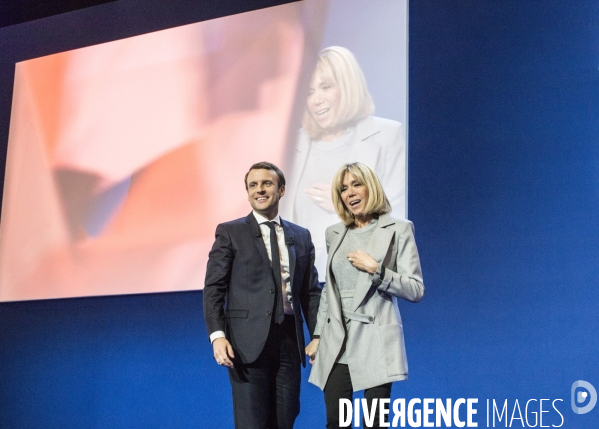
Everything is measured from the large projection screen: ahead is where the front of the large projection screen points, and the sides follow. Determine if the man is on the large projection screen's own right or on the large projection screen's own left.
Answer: on the large projection screen's own left

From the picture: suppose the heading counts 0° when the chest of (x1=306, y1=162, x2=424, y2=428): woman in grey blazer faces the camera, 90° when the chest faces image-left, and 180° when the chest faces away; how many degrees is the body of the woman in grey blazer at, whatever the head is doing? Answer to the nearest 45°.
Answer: approximately 45°

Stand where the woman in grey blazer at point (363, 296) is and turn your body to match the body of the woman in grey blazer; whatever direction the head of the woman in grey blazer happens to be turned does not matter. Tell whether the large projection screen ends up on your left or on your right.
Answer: on your right

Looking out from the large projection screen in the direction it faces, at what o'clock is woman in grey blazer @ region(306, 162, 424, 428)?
The woman in grey blazer is roughly at 10 o'clock from the large projection screen.
